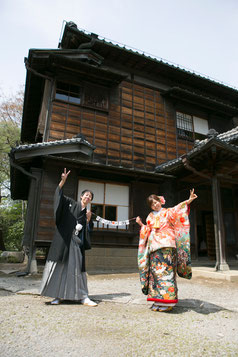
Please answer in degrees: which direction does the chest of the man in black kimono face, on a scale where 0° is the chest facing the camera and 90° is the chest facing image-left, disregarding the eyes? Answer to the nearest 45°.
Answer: approximately 315°

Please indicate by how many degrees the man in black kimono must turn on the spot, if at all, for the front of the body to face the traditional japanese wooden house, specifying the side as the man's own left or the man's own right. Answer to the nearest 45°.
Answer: approximately 135° to the man's own left
